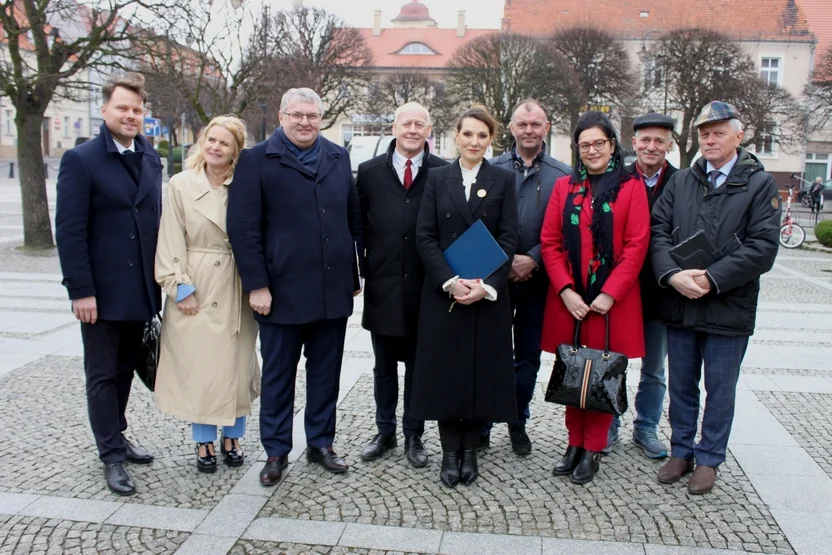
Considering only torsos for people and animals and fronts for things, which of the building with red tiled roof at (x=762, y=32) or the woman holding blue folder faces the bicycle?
the building with red tiled roof

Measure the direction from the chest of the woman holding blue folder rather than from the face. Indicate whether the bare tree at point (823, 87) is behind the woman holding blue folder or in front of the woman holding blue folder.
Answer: behind

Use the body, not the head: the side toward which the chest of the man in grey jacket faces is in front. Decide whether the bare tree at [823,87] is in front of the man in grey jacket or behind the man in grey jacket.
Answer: behind

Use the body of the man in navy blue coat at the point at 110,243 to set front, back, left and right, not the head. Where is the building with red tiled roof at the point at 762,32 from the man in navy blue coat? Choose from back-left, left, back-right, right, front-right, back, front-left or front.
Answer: left

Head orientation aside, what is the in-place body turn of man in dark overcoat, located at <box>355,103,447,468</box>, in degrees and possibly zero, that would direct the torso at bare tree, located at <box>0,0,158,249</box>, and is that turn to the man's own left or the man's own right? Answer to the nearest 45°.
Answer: approximately 135° to the man's own right

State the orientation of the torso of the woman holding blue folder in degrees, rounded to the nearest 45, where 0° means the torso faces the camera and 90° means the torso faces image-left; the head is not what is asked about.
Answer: approximately 0°

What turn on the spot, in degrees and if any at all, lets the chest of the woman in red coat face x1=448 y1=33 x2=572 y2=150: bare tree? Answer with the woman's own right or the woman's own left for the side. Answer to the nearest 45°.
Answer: approximately 180°

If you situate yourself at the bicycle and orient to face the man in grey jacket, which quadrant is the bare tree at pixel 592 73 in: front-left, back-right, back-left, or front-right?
back-right

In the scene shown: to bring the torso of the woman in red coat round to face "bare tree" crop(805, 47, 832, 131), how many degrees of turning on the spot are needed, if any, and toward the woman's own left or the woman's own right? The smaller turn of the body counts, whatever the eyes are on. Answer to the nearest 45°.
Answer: approximately 180°

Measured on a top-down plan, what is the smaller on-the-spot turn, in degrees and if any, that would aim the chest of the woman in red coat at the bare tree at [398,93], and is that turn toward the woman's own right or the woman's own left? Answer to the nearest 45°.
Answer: approximately 180°

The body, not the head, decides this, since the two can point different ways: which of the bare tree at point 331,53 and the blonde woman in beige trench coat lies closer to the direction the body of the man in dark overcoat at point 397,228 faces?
the blonde woman in beige trench coat

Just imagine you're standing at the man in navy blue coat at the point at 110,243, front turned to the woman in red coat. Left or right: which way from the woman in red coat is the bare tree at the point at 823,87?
left

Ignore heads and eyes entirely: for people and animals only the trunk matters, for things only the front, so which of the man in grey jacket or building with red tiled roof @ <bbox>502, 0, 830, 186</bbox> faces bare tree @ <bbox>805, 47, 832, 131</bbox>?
the building with red tiled roof

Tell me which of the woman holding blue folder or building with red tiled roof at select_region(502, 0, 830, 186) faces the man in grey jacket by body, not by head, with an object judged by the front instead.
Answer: the building with red tiled roof
